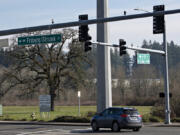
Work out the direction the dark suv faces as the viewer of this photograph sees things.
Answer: facing away from the viewer and to the left of the viewer

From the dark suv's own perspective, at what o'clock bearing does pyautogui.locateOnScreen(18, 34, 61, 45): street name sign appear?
The street name sign is roughly at 9 o'clock from the dark suv.

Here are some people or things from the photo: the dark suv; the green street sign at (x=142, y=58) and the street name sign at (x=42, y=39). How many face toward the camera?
2

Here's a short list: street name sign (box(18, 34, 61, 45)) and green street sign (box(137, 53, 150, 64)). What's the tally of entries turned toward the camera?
2

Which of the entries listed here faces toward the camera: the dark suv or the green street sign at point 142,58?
the green street sign

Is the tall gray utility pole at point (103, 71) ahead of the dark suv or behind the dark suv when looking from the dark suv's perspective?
ahead

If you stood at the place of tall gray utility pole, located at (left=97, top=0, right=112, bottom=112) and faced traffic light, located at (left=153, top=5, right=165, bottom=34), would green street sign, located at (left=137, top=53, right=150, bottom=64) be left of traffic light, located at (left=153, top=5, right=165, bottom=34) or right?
left

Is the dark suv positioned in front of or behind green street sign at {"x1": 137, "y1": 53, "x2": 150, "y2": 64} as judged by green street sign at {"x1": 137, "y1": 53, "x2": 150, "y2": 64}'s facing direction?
in front

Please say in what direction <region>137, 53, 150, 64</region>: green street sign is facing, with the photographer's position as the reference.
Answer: facing the viewer

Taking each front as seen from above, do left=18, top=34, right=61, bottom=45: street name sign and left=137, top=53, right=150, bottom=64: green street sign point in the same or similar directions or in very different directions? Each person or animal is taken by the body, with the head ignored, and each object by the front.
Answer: same or similar directions
